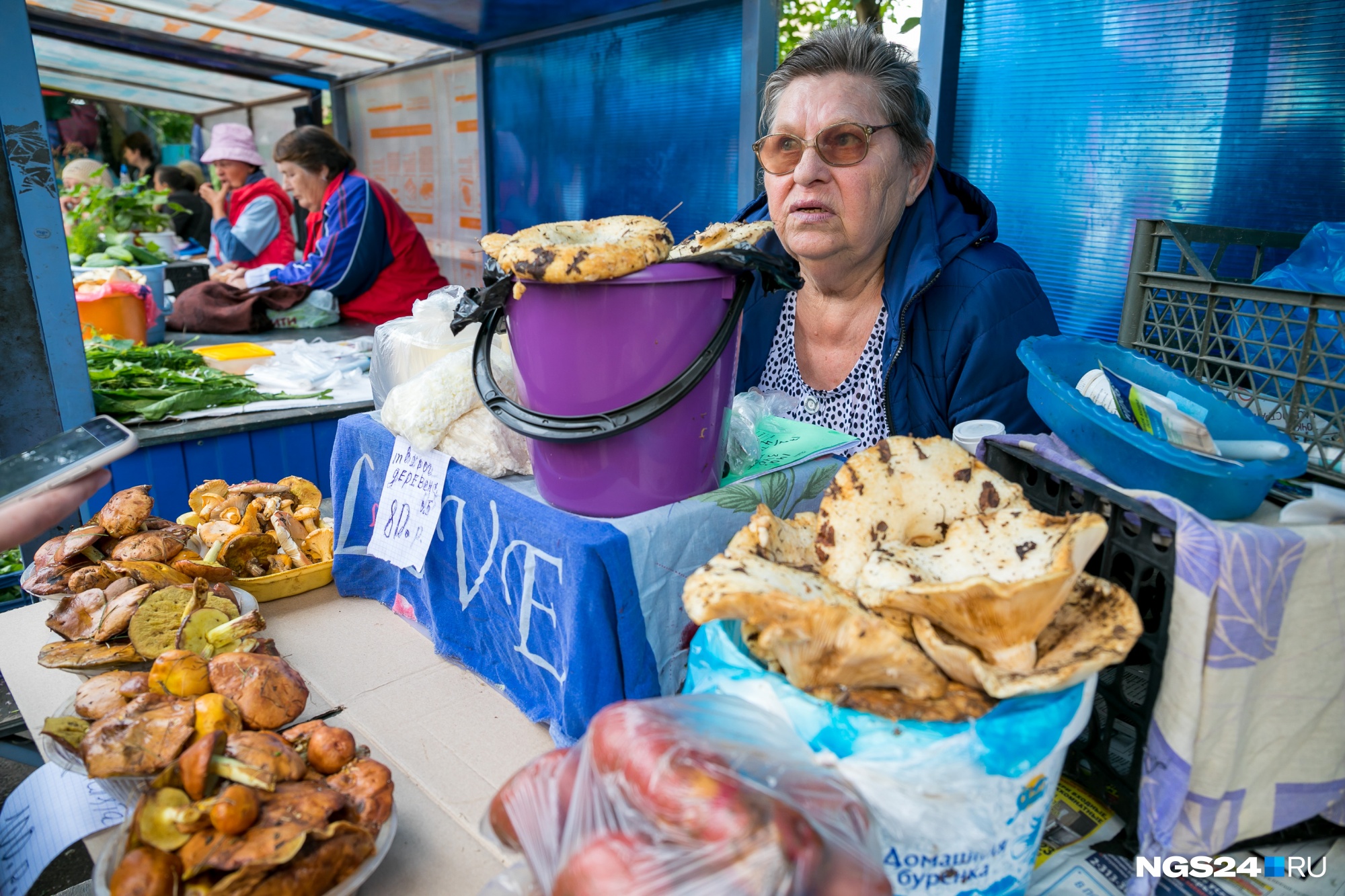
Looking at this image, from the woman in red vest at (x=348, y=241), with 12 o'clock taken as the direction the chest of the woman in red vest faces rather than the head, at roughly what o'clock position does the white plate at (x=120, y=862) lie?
The white plate is roughly at 9 o'clock from the woman in red vest.

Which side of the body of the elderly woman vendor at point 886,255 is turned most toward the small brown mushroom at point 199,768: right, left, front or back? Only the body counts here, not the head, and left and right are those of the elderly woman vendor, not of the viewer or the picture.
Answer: front

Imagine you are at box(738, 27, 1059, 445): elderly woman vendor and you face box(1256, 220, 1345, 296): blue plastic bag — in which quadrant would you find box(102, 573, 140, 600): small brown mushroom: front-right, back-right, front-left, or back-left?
back-right

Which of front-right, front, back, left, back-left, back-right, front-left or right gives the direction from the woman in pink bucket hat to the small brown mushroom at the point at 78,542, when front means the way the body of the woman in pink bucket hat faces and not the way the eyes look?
left

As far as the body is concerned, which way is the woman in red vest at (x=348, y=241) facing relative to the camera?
to the viewer's left

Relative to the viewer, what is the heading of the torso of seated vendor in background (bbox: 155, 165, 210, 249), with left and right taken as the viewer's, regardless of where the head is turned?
facing to the left of the viewer

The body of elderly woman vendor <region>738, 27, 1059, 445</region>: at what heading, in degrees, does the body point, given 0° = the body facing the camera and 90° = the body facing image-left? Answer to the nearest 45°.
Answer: approximately 45°

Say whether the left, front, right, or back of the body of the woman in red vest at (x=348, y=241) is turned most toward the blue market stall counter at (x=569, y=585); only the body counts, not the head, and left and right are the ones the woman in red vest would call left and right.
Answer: left

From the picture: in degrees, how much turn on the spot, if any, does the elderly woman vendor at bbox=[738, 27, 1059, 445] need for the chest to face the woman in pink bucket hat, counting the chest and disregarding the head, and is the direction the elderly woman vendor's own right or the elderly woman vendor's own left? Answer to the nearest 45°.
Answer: approximately 90° to the elderly woman vendor's own right

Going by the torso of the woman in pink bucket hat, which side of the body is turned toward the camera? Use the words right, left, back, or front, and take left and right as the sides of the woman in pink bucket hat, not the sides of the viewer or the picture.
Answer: left

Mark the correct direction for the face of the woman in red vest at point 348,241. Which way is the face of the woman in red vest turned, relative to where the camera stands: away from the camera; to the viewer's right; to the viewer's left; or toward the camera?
to the viewer's left
